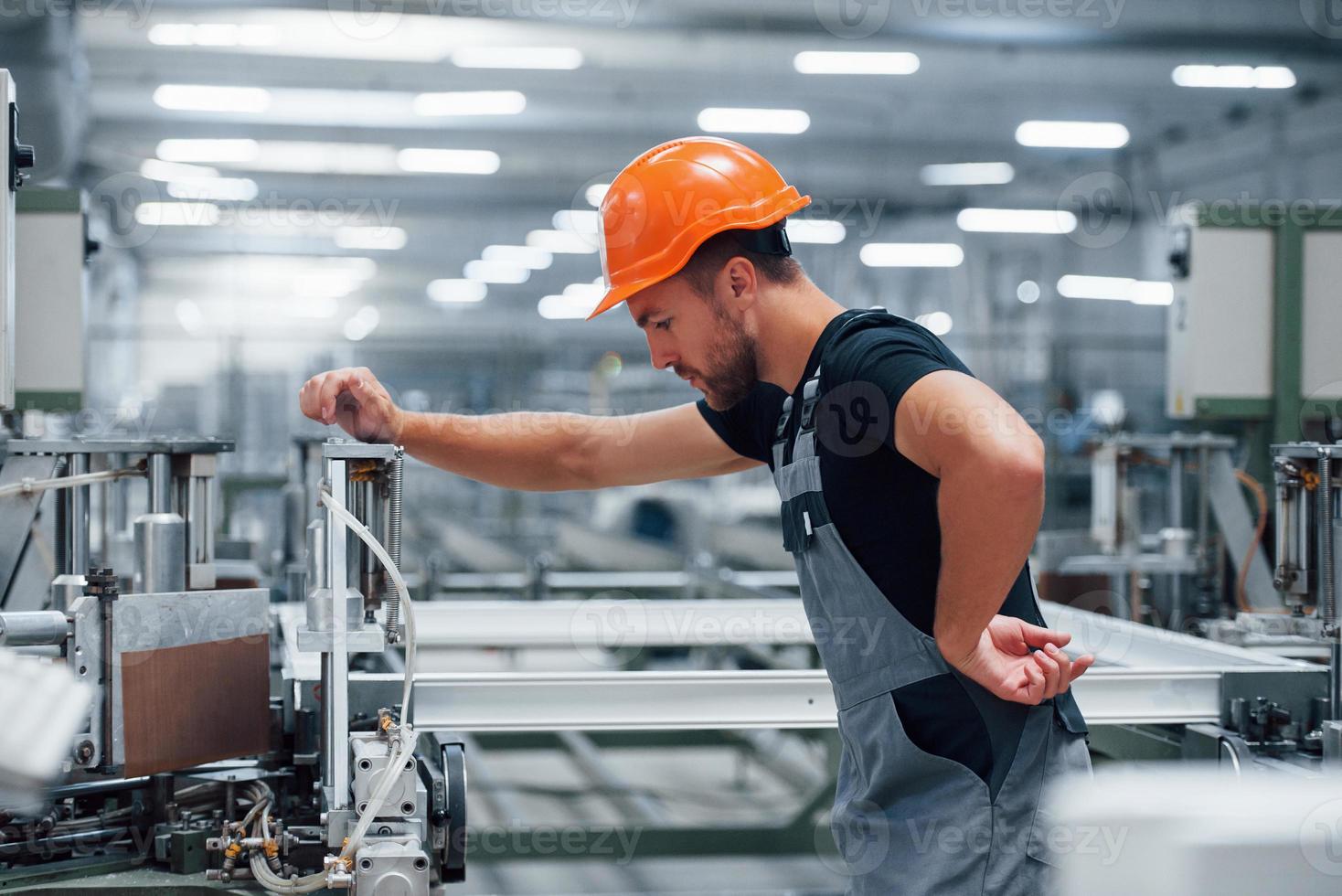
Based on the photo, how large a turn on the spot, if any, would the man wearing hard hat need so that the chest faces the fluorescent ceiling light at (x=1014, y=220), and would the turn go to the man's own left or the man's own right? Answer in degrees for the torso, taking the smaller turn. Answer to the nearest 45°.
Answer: approximately 90° to the man's own right

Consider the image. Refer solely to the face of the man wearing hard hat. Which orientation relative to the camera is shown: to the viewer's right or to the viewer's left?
to the viewer's left

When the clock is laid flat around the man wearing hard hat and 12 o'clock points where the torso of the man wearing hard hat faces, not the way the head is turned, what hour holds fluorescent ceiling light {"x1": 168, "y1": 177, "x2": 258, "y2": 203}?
The fluorescent ceiling light is roughly at 2 o'clock from the man wearing hard hat.

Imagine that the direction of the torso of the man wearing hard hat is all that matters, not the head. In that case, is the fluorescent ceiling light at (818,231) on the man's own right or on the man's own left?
on the man's own right

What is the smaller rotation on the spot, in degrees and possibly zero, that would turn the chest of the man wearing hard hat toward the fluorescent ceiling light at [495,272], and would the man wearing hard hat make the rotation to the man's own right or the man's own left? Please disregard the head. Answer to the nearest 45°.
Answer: approximately 90° to the man's own right

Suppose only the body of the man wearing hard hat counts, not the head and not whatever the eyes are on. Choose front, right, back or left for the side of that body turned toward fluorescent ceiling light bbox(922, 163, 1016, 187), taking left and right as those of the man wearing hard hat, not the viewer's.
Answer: right

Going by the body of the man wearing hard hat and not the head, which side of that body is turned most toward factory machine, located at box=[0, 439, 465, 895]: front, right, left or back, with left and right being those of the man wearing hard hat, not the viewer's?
front

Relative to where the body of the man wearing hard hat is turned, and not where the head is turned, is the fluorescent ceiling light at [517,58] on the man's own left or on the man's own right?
on the man's own right

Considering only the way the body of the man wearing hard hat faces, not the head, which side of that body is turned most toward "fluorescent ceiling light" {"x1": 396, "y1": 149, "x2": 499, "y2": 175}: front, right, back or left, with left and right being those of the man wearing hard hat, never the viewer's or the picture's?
right

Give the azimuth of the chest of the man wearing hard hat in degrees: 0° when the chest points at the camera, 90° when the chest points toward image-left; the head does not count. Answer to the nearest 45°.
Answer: approximately 90°

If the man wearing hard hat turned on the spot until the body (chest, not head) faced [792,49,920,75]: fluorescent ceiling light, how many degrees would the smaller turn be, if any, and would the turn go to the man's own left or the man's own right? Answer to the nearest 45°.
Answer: approximately 90° to the man's own right

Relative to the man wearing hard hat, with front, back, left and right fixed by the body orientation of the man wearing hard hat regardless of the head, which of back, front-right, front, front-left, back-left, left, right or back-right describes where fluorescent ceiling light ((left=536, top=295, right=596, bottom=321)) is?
right
